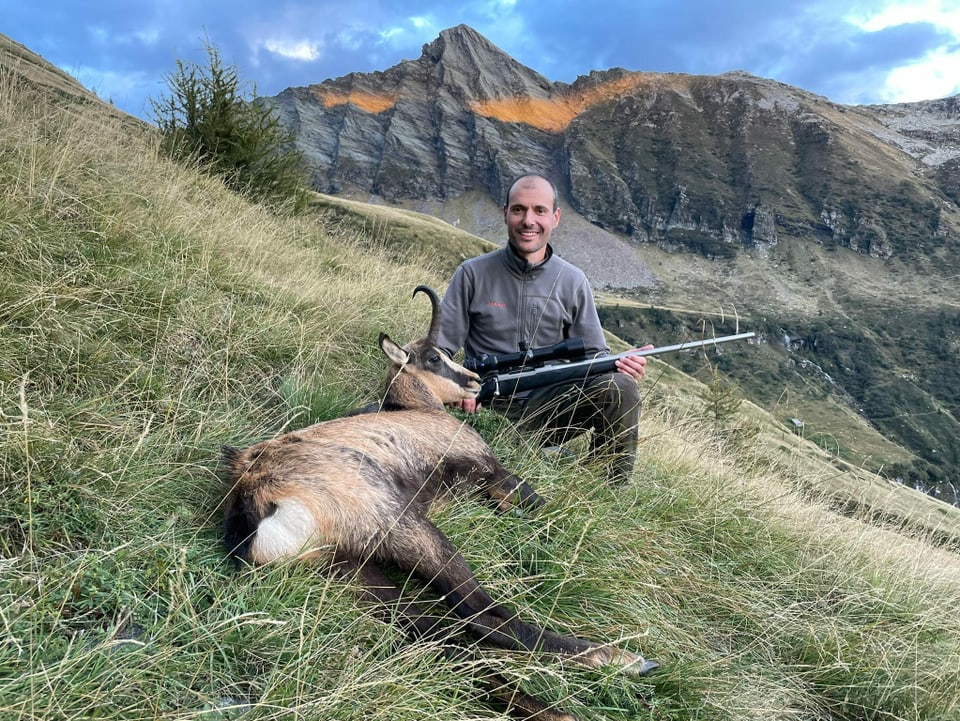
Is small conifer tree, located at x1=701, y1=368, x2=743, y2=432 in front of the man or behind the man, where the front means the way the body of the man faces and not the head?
behind

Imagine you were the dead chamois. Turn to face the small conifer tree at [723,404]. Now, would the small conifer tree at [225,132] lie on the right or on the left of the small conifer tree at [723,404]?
left

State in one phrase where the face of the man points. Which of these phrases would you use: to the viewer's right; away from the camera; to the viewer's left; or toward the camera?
toward the camera

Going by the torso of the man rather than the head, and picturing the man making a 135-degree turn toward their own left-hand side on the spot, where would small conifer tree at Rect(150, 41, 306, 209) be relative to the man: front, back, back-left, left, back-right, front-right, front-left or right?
left

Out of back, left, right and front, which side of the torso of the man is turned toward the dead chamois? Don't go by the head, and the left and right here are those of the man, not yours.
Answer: front

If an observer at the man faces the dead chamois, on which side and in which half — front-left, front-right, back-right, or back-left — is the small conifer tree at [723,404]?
back-left

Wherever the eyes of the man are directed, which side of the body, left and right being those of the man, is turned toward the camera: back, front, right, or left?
front
